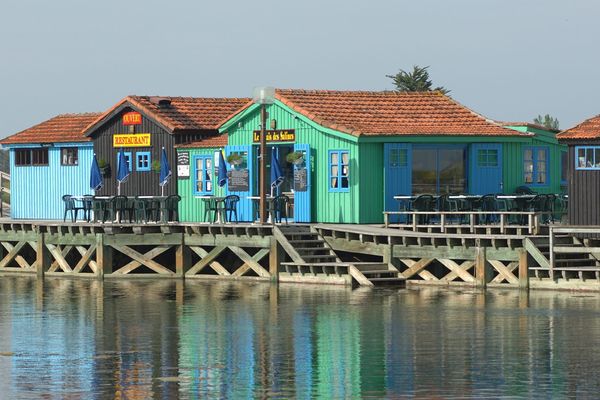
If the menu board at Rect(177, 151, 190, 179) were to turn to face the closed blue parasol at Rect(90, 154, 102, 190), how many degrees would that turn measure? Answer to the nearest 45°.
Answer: approximately 90° to its right

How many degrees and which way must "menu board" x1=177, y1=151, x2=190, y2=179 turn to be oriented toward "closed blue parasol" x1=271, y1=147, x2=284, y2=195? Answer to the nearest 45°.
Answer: approximately 45° to its left

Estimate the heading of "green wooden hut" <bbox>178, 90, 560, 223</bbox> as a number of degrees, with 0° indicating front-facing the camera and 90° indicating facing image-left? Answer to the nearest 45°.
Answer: approximately 45°

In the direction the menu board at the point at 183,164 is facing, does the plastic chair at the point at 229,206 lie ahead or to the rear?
ahead

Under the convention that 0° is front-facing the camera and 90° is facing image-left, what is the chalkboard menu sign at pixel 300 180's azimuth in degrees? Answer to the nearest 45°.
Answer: approximately 0°

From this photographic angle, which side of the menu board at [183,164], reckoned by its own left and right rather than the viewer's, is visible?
front

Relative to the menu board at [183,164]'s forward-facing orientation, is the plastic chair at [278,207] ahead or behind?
ahead

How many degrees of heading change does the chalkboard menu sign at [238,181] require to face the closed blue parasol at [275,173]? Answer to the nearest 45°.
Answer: approximately 45° to its left

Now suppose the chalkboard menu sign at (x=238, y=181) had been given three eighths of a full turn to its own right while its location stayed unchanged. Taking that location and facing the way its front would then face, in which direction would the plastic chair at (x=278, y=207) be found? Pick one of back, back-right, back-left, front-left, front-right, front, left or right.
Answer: back

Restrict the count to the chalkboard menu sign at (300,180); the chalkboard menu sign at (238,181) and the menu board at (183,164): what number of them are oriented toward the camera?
3
